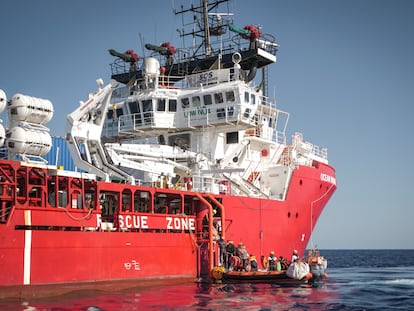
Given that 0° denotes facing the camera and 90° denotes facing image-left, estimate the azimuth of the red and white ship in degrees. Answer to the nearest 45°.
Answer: approximately 225°

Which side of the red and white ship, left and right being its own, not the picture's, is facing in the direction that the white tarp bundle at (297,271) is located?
right
